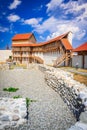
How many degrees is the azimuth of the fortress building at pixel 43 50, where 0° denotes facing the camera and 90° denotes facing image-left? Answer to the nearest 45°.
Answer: approximately 0°
